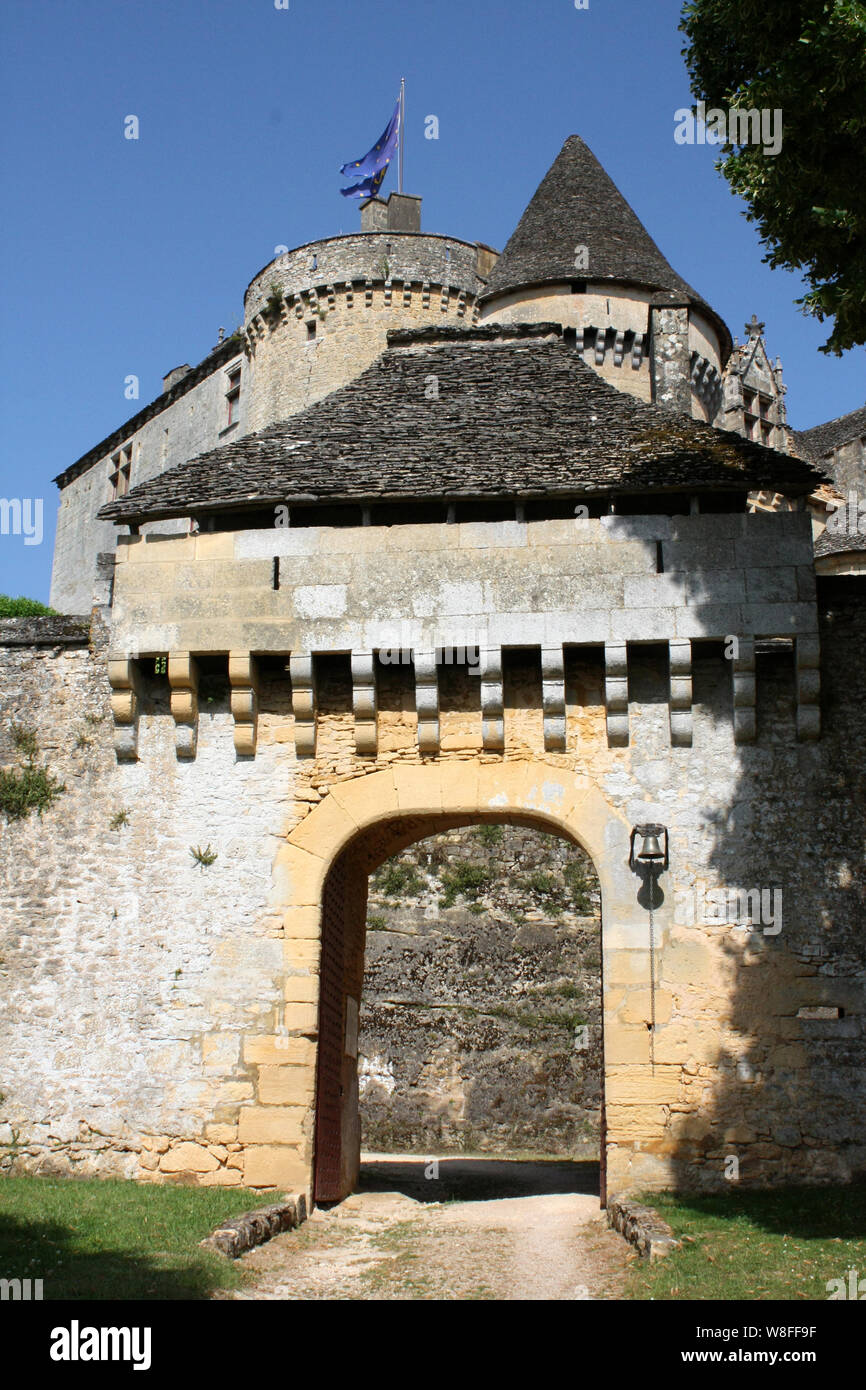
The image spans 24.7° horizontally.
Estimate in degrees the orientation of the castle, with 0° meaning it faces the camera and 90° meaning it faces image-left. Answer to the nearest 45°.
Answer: approximately 0°
